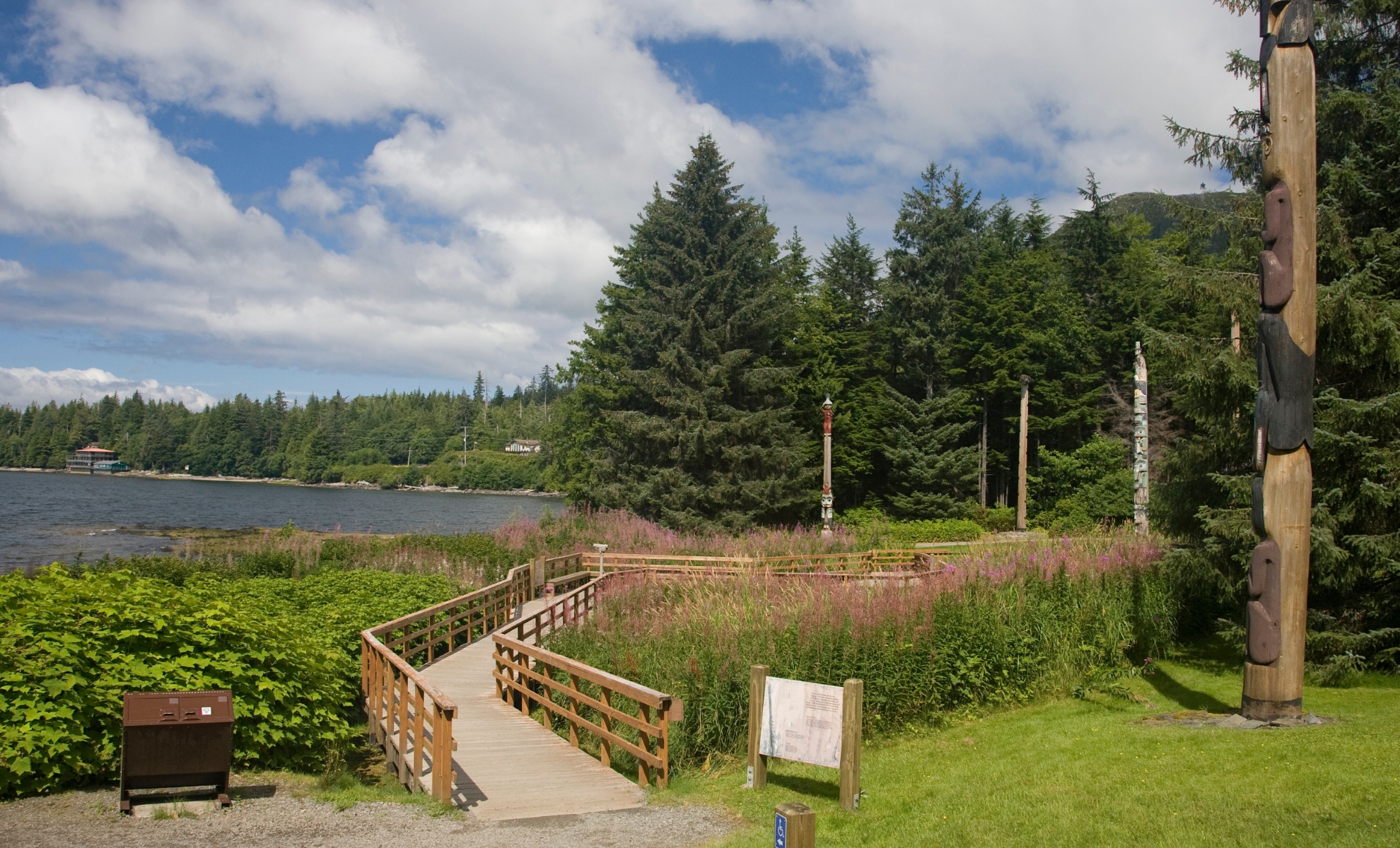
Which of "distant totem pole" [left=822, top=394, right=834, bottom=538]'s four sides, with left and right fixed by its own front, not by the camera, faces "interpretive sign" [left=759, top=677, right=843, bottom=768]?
front

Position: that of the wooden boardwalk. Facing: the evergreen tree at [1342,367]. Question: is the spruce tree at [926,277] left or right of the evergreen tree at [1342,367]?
left

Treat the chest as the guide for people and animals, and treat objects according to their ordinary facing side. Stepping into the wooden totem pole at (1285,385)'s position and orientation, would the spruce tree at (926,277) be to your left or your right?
on your right

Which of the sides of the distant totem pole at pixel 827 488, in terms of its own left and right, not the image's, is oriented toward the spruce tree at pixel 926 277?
back

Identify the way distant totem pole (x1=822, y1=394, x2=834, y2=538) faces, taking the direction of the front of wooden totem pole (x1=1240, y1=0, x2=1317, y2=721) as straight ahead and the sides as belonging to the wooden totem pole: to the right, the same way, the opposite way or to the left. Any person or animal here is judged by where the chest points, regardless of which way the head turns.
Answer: to the left

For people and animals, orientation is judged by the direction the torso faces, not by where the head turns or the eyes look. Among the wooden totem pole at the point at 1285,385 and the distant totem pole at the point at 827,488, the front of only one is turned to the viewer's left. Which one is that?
the wooden totem pole

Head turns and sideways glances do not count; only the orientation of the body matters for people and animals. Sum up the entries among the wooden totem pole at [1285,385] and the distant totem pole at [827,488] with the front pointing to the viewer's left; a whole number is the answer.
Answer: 1

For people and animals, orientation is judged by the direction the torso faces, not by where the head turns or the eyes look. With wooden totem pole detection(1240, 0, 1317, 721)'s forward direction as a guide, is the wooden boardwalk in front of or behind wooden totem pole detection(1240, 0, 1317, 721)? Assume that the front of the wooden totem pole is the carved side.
in front

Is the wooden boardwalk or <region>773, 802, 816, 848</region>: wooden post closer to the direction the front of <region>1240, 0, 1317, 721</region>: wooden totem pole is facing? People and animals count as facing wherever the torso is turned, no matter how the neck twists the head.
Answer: the wooden boardwalk

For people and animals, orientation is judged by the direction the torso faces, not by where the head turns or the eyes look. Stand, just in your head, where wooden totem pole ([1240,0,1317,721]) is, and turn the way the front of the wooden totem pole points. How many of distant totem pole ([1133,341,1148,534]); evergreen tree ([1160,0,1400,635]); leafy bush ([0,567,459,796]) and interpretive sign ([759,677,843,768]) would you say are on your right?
2

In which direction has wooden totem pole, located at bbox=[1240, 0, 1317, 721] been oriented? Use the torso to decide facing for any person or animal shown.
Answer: to the viewer's left

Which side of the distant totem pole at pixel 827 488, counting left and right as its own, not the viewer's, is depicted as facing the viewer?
front

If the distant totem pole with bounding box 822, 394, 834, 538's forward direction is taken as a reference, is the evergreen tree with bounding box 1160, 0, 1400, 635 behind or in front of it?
in front
